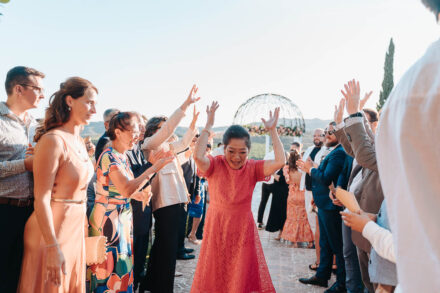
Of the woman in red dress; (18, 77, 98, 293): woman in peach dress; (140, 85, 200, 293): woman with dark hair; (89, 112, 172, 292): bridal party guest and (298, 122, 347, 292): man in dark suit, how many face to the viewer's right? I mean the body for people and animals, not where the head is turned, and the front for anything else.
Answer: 3

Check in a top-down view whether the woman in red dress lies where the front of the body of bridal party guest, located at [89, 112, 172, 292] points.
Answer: yes

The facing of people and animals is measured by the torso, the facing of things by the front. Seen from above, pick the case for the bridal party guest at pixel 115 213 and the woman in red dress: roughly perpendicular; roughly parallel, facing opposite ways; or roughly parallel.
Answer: roughly perpendicular

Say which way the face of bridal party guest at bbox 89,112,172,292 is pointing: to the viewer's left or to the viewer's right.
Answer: to the viewer's right

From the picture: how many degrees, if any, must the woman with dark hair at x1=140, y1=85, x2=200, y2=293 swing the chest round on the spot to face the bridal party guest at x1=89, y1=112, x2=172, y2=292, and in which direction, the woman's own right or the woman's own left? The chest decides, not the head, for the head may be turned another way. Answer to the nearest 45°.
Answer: approximately 90° to the woman's own right

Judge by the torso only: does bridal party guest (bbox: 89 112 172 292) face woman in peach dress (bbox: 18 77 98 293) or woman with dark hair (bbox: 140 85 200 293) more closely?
the woman with dark hair

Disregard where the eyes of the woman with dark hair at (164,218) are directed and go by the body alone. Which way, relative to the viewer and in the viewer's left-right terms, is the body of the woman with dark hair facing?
facing to the right of the viewer

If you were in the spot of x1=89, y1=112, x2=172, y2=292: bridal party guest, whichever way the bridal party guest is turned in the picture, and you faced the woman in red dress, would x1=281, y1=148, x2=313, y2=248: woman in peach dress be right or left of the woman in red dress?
left

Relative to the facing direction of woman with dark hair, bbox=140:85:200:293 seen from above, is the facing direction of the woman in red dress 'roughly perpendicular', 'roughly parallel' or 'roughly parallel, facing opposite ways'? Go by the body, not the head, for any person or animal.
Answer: roughly perpendicular

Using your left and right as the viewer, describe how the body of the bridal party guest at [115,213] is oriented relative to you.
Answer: facing to the right of the viewer

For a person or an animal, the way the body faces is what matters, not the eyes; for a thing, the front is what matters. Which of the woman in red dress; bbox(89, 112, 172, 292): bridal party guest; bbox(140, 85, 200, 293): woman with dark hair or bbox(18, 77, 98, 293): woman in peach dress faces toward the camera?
the woman in red dress

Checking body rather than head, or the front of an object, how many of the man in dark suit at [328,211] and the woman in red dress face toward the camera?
1

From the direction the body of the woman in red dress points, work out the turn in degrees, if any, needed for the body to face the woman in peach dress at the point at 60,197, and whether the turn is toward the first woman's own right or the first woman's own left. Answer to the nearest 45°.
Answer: approximately 45° to the first woman's own right
